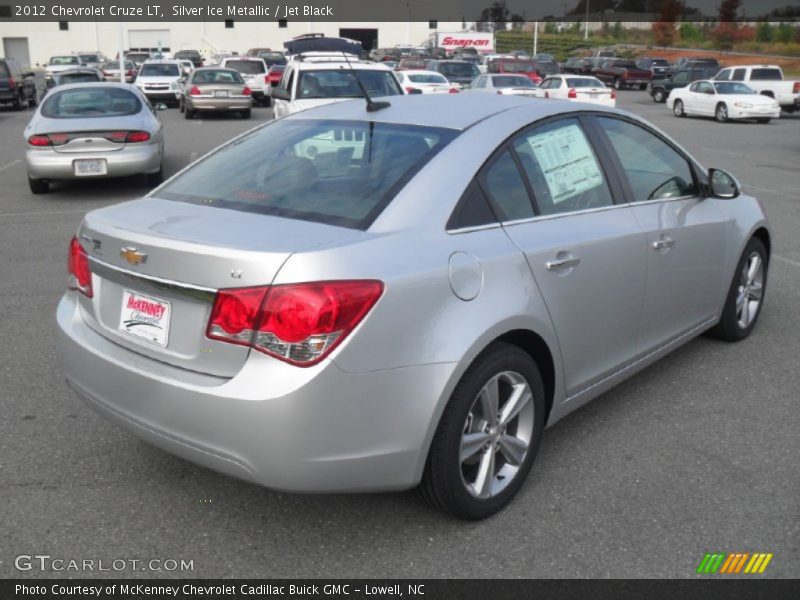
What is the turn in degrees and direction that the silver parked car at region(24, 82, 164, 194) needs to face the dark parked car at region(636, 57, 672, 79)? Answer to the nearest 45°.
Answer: approximately 45° to its right

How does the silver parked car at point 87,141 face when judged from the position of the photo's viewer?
facing away from the viewer

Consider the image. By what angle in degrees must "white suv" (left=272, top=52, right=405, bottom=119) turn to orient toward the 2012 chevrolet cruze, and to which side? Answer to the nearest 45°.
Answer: approximately 45° to its right

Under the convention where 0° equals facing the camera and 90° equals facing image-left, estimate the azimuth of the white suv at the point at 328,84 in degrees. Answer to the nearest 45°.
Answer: approximately 315°

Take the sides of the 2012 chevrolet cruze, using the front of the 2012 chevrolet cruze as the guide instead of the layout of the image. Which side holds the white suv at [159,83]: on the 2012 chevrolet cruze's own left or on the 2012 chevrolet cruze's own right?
on the 2012 chevrolet cruze's own left

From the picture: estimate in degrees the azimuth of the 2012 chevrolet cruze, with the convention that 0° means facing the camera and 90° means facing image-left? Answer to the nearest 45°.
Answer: approximately 225°

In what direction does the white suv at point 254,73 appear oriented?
away from the camera

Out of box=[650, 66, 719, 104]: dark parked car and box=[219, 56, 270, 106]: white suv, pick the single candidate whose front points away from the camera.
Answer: the white suv
